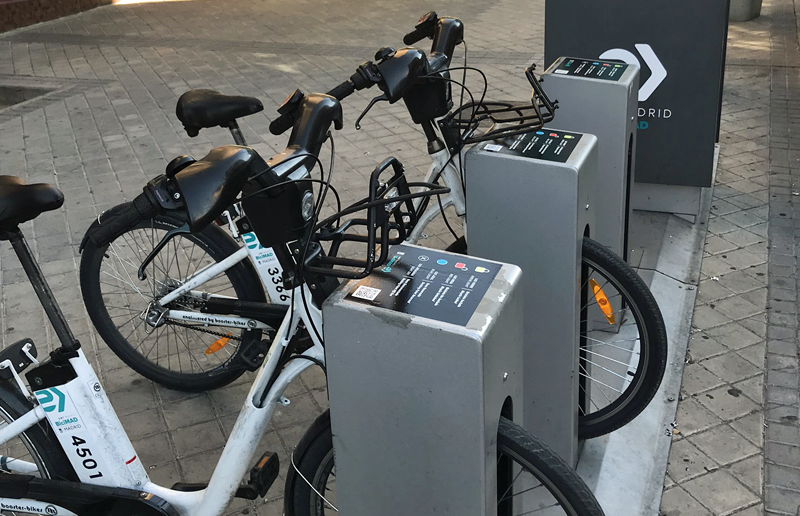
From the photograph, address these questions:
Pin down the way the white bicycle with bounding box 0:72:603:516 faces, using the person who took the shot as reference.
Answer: facing to the right of the viewer

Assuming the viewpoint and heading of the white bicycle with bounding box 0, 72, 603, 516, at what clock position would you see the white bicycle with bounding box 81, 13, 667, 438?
the white bicycle with bounding box 81, 13, 667, 438 is roughly at 9 o'clock from the white bicycle with bounding box 0, 72, 603, 516.

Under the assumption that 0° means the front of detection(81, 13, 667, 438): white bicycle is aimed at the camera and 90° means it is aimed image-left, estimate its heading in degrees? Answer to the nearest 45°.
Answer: approximately 270°

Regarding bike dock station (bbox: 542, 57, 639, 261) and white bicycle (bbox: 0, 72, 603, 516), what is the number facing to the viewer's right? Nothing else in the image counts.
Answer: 1

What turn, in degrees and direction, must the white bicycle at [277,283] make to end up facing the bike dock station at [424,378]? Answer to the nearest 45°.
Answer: approximately 90° to its right

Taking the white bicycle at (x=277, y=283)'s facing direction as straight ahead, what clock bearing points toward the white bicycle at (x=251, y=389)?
the white bicycle at (x=251, y=389) is roughly at 3 o'clock from the white bicycle at (x=277, y=283).

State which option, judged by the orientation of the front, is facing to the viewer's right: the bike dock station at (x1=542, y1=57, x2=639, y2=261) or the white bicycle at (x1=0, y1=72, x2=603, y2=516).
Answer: the white bicycle
